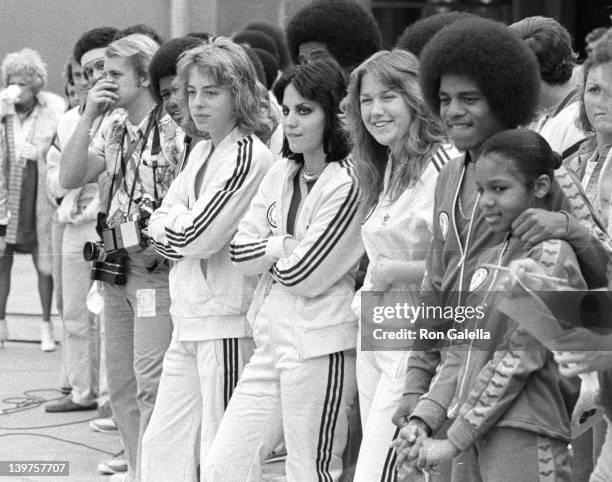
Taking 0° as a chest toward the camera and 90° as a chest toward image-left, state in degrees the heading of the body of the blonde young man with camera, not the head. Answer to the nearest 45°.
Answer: approximately 45°

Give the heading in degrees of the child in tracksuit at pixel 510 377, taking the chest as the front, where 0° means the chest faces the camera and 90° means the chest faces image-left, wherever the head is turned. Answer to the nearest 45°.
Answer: approximately 45°

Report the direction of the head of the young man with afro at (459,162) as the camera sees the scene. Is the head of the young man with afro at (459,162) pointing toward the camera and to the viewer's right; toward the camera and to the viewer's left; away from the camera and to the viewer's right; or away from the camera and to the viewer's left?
toward the camera and to the viewer's left

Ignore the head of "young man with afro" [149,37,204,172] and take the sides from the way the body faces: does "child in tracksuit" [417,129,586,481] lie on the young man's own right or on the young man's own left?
on the young man's own left

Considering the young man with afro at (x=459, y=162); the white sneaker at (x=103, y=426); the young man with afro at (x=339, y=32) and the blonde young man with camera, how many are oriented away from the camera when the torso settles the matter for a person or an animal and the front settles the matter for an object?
0

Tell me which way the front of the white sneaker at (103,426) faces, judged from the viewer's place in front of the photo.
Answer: facing to the left of the viewer

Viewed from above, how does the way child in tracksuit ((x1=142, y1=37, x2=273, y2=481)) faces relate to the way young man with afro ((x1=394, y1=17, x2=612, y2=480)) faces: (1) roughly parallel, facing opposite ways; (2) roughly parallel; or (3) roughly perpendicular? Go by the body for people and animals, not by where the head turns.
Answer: roughly parallel

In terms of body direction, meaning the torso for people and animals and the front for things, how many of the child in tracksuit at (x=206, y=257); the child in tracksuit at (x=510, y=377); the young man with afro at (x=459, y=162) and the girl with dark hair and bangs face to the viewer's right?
0

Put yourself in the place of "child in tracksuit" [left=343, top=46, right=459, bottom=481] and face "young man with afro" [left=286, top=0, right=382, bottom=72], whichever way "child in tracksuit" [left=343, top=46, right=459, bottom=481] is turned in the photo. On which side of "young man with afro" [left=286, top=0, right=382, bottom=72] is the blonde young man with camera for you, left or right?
left

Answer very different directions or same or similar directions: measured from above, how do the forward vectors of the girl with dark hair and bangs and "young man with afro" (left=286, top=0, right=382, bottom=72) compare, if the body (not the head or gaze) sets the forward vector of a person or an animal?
same or similar directions

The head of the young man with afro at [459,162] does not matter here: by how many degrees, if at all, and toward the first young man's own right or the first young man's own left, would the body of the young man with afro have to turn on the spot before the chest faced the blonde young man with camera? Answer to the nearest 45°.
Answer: approximately 90° to the first young man's own right

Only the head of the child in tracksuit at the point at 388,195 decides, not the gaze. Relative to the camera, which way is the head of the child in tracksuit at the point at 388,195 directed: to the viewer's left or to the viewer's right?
to the viewer's left

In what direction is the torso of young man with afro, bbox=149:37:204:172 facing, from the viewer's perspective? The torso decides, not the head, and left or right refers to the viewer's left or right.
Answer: facing the viewer and to the left of the viewer

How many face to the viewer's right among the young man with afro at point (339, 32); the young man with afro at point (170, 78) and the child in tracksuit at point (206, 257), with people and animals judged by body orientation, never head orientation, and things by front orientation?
0
